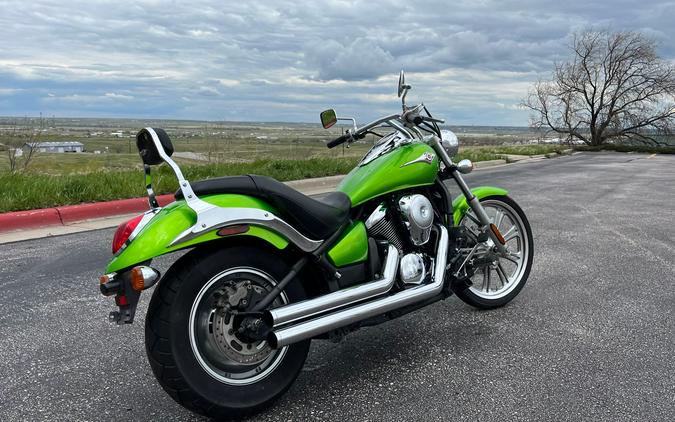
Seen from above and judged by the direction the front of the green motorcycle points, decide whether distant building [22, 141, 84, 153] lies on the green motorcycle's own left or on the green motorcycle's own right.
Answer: on the green motorcycle's own left

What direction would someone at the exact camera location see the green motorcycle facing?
facing away from the viewer and to the right of the viewer
